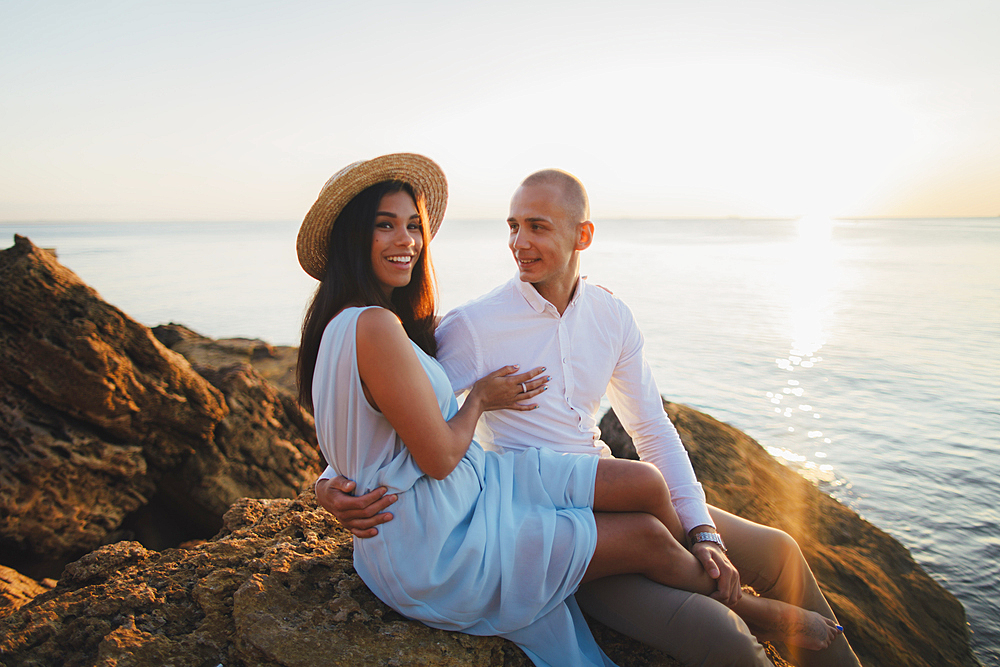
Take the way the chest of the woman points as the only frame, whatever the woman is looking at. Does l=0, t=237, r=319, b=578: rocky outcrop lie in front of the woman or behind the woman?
behind

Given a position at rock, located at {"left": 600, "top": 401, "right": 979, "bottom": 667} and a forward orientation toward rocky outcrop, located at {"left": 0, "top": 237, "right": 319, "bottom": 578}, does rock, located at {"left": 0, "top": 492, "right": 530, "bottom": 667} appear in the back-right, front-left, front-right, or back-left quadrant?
front-left

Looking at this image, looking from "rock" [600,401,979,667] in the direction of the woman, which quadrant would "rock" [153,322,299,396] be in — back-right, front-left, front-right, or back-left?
front-right

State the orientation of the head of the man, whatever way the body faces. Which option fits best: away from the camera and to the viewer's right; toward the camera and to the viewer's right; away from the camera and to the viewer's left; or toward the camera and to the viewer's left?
toward the camera and to the viewer's left

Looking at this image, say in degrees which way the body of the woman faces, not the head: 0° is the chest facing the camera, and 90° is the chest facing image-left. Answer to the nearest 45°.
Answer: approximately 270°

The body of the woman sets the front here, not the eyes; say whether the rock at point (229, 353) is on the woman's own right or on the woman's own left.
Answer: on the woman's own left
